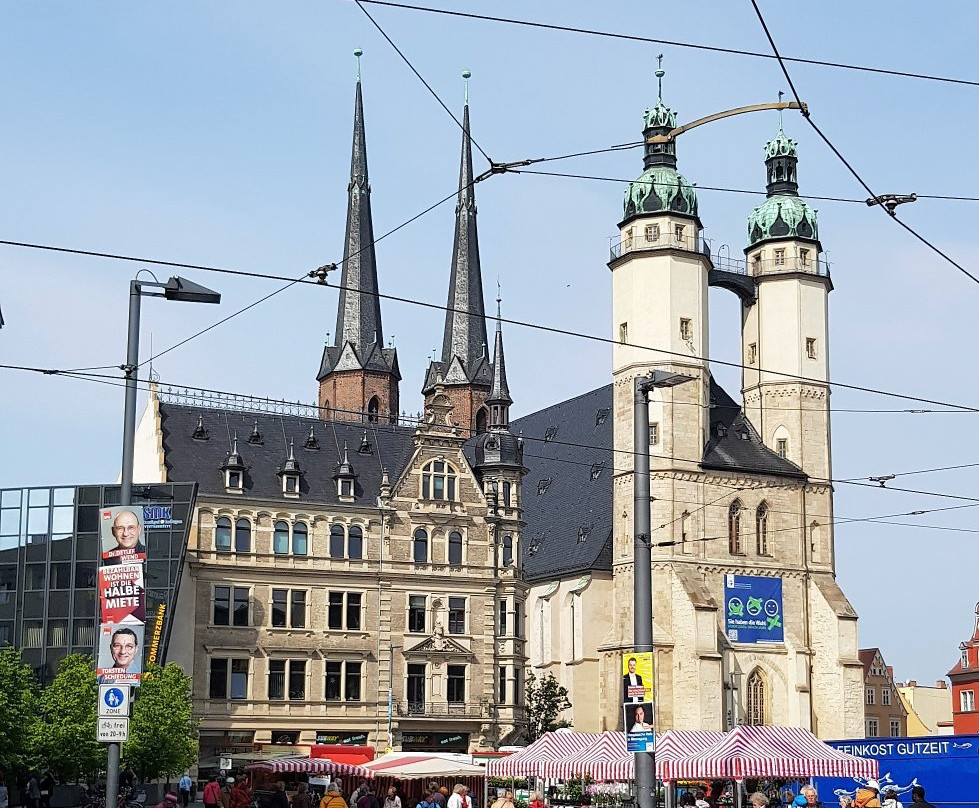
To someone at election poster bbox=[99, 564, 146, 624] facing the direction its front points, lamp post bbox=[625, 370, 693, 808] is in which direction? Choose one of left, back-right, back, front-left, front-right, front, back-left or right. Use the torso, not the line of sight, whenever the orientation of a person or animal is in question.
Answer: left

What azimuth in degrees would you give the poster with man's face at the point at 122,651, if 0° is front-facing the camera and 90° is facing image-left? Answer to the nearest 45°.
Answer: approximately 0°

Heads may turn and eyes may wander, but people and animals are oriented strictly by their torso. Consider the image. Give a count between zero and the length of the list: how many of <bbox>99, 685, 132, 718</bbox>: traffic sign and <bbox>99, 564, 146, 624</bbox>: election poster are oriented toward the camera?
2

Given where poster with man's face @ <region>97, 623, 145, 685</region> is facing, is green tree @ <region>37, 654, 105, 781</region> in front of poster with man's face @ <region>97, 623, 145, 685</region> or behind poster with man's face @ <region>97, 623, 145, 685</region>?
behind
